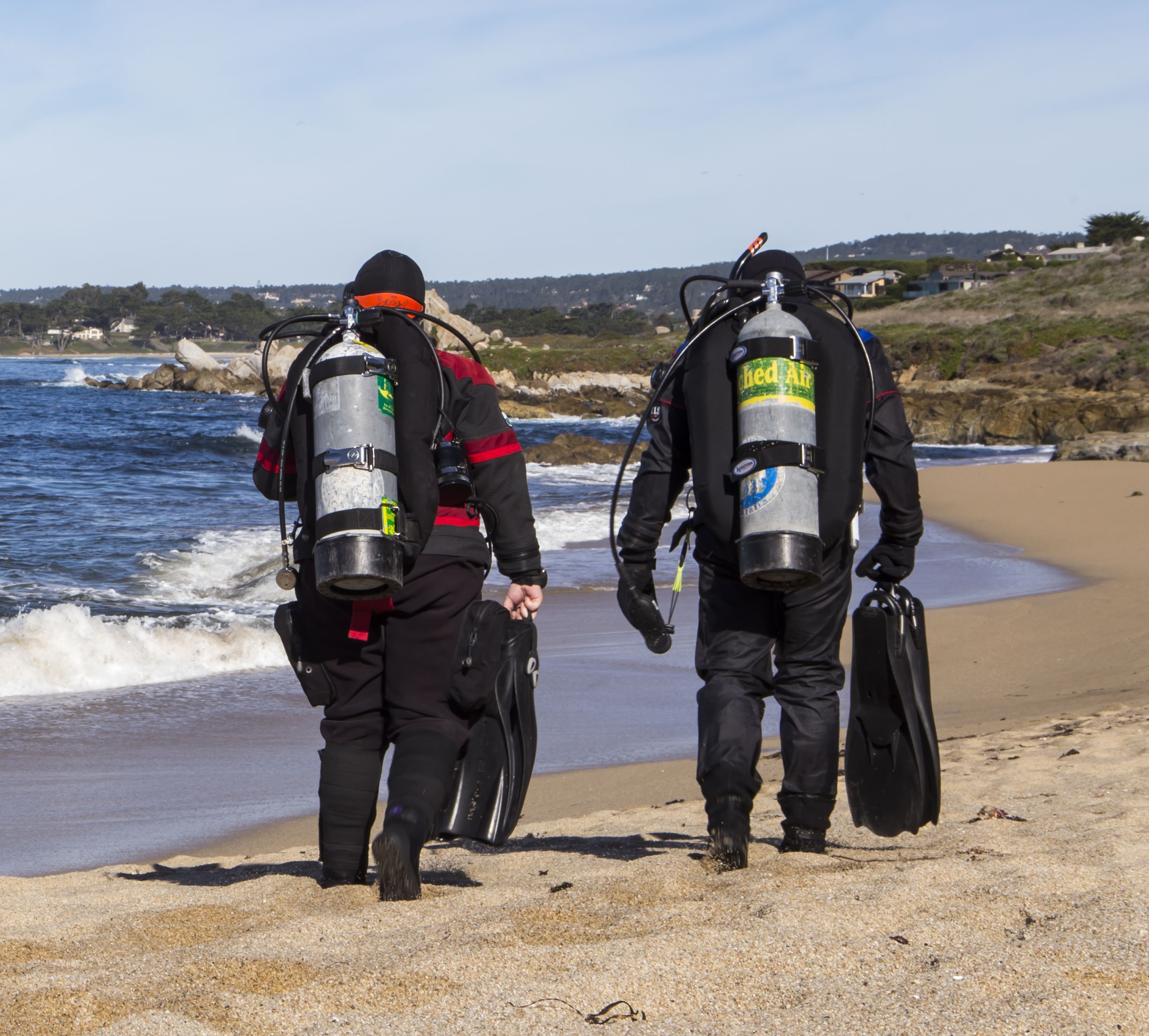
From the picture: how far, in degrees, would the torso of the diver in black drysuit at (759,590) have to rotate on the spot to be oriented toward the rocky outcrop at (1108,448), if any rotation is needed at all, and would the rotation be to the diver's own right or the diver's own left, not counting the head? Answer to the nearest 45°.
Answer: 0° — they already face it

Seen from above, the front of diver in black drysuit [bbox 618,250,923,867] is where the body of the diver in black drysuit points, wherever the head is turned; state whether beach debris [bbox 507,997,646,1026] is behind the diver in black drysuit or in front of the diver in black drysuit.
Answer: behind

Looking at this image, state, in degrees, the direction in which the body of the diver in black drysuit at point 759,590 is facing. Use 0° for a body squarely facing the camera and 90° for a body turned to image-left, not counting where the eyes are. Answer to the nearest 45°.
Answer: approximately 180°

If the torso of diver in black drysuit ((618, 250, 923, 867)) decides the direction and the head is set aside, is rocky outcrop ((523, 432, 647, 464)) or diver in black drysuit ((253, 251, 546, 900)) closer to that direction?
the rocky outcrop

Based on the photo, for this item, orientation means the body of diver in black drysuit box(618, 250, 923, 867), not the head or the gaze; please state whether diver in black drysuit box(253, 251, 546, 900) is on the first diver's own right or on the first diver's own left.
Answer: on the first diver's own left
